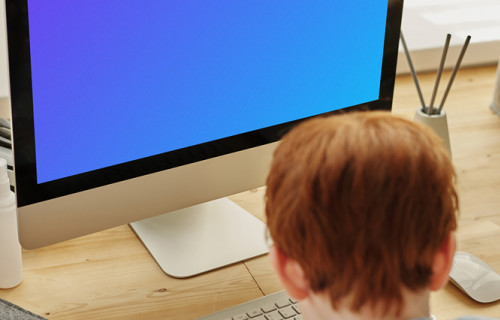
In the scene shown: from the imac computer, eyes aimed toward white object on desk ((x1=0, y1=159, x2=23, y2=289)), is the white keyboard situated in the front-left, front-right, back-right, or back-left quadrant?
back-left

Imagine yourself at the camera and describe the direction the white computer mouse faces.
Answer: facing away from the viewer and to the left of the viewer

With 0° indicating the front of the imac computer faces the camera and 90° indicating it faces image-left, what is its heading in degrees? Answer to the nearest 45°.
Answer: approximately 315°

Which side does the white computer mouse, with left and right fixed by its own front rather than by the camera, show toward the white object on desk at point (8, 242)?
left

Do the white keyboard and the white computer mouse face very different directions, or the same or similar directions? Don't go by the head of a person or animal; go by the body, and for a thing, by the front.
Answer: very different directions
